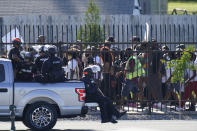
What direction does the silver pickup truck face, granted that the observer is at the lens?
facing to the left of the viewer

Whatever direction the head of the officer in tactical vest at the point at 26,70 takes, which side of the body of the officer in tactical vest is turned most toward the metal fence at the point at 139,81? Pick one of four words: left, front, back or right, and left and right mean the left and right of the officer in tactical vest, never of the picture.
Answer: left

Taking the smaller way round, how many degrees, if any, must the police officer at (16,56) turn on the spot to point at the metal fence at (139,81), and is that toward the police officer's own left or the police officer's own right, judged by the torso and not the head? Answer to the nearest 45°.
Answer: approximately 45° to the police officer's own left

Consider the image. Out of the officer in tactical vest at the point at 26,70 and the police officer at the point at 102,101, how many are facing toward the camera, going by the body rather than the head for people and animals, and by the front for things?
1
